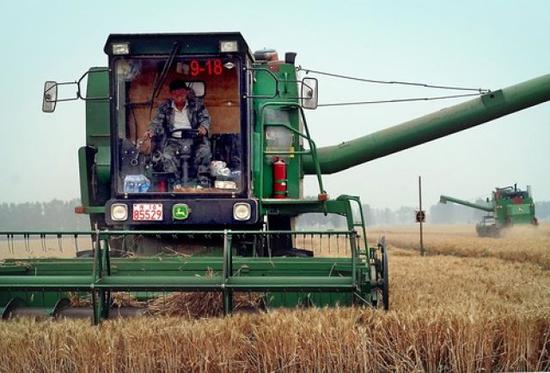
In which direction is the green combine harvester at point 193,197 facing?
toward the camera

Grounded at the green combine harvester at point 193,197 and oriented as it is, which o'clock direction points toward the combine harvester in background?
The combine harvester in background is roughly at 7 o'clock from the green combine harvester.

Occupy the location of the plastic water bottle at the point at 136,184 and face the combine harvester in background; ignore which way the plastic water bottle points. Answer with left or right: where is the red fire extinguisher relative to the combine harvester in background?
right
